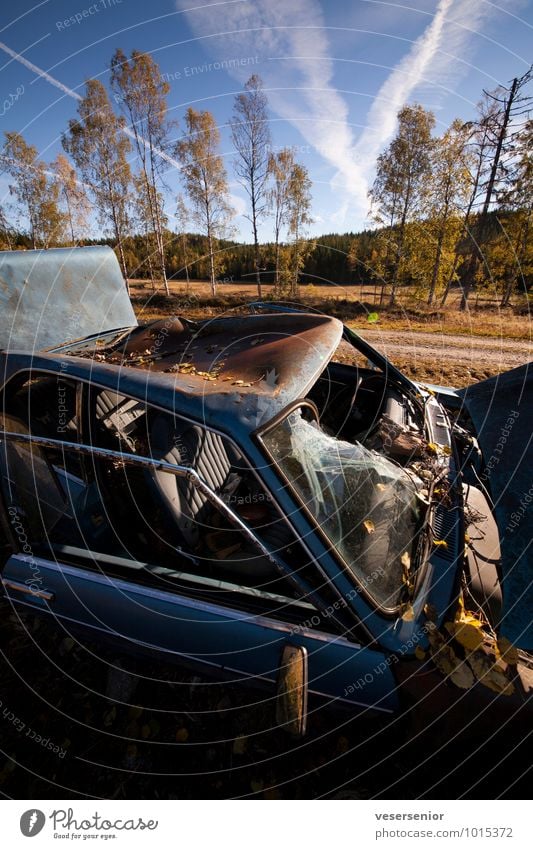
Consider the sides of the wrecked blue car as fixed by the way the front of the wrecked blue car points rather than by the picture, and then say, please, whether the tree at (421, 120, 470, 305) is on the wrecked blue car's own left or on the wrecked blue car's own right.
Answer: on the wrecked blue car's own left

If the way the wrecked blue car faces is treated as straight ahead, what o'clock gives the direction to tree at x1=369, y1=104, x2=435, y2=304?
The tree is roughly at 8 o'clock from the wrecked blue car.

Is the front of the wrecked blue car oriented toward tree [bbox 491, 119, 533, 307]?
no

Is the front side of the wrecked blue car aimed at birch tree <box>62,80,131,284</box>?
no

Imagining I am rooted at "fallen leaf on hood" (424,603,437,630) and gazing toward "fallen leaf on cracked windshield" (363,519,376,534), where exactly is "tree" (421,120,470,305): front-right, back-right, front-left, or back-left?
front-right

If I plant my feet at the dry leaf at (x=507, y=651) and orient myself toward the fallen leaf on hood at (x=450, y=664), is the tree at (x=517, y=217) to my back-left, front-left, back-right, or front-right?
back-right

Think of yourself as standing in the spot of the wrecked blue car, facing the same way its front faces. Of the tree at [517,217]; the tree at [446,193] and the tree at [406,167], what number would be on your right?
0

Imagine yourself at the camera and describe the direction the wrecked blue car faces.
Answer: facing the viewer and to the right of the viewer
